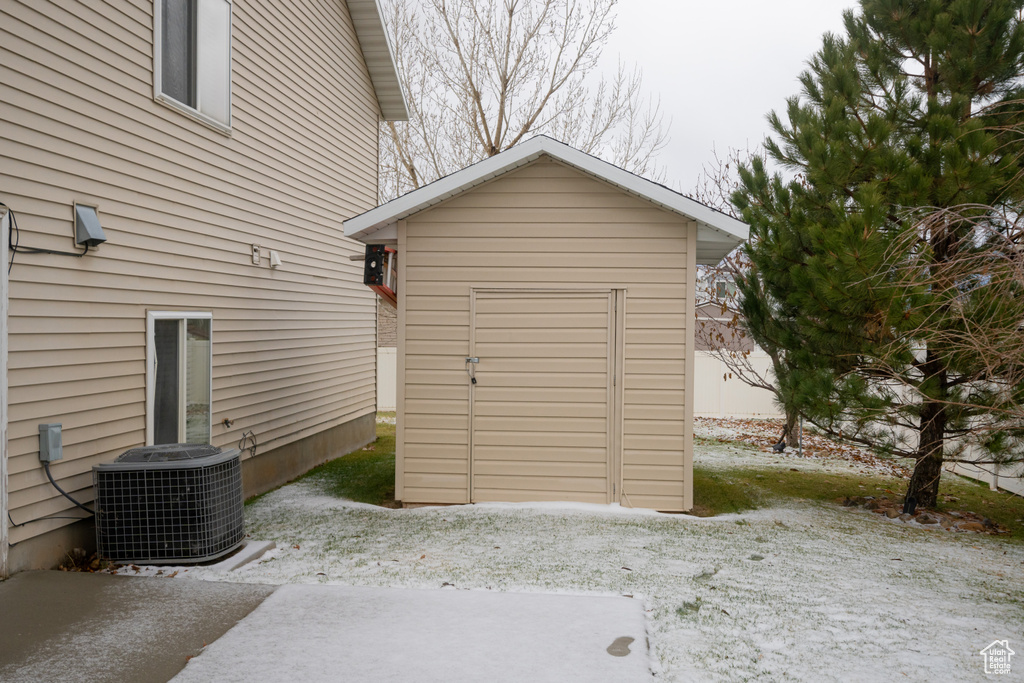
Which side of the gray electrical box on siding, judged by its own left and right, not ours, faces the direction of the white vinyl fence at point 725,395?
left

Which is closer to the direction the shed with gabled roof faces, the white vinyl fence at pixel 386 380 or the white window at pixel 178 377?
the white window

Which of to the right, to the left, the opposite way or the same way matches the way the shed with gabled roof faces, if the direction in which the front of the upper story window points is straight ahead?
to the right

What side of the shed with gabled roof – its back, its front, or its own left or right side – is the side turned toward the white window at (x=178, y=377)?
right

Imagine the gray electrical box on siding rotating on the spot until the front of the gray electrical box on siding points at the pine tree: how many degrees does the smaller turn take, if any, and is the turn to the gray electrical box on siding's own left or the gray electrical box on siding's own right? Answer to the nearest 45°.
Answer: approximately 45° to the gray electrical box on siding's own left

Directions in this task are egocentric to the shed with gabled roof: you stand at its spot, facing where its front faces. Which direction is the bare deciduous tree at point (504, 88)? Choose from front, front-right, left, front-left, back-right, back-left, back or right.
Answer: back

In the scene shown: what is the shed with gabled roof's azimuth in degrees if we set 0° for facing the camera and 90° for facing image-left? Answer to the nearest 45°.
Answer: approximately 0°

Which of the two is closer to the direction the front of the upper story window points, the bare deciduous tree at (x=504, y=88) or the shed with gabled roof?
the shed with gabled roof

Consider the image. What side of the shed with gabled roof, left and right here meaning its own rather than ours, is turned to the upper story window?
right
